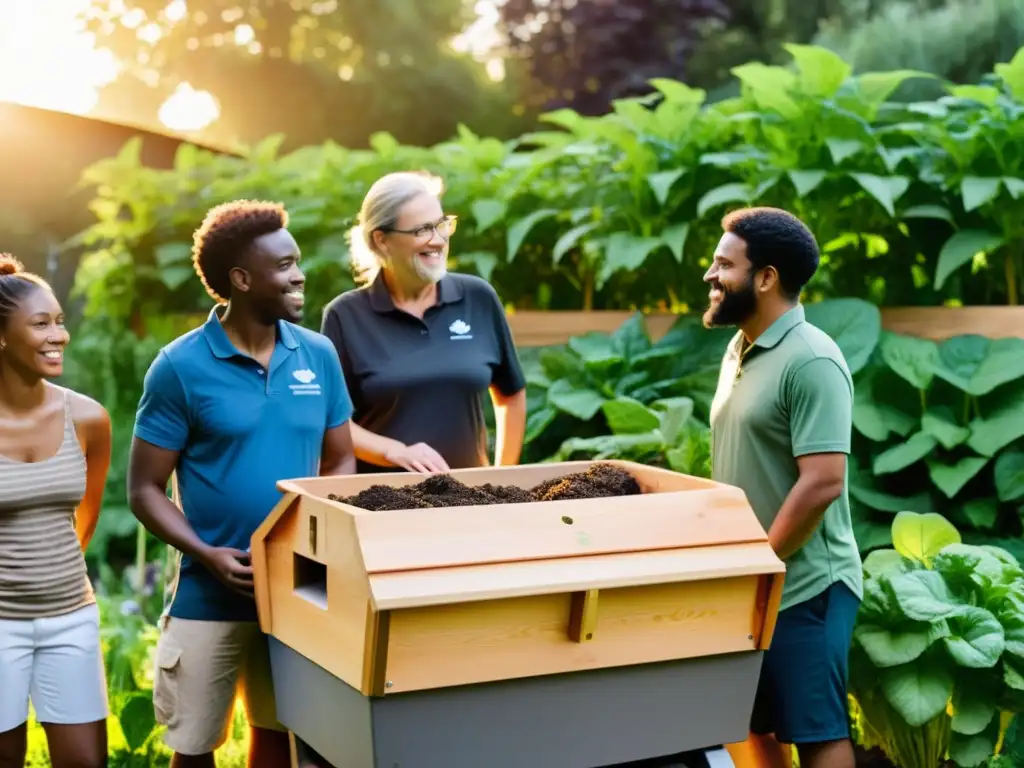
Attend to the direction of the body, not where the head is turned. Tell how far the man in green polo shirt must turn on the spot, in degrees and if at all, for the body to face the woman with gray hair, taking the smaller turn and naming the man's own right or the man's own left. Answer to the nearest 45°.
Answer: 0° — they already face them

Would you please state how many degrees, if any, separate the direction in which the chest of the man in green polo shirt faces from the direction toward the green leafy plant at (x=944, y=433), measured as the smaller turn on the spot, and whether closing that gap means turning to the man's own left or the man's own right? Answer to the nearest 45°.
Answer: approximately 90° to the man's own right

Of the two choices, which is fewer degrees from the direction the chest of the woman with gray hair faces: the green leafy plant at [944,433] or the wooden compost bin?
the wooden compost bin

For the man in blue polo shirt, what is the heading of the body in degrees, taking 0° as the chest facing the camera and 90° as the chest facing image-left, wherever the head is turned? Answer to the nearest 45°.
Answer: approximately 315°

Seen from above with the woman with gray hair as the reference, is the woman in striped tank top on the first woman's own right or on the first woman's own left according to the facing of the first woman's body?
on the first woman's own right

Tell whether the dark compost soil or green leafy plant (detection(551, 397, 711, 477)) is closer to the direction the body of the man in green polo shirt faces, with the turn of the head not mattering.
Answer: the dark compost soil

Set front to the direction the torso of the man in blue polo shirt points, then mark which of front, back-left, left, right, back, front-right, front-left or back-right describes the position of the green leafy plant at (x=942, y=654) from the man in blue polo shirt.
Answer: front-left

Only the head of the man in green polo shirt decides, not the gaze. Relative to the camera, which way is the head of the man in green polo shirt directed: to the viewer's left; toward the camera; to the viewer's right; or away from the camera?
to the viewer's left

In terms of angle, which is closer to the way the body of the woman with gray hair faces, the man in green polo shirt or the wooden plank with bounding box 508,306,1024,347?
the man in green polo shirt

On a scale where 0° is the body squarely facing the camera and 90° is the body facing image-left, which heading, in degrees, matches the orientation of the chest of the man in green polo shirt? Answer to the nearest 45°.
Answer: approximately 90°

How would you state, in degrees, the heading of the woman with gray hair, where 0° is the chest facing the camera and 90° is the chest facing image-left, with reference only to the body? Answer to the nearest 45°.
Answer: approximately 0°

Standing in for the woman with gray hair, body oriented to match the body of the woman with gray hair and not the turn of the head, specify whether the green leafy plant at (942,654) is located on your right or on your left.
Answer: on your left

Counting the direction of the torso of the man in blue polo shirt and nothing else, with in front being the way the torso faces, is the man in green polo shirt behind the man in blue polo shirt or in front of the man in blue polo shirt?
in front
